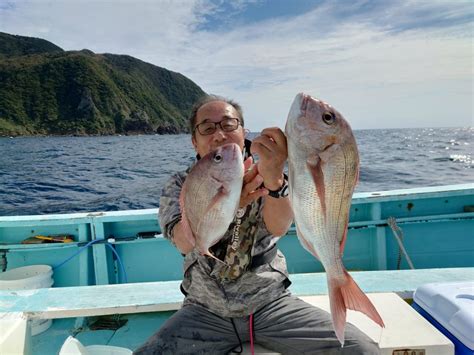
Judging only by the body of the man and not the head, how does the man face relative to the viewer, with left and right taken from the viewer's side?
facing the viewer

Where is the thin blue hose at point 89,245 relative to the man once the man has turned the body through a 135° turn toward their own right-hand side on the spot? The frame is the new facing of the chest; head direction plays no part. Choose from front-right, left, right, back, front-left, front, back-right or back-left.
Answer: front

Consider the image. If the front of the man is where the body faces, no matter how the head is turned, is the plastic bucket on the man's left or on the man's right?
on the man's right
